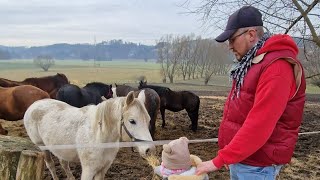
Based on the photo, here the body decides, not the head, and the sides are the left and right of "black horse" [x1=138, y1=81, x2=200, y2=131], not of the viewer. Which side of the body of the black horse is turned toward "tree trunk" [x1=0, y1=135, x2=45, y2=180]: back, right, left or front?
left

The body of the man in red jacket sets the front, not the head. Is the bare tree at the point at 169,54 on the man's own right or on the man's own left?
on the man's own right

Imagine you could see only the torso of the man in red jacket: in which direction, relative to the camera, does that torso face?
to the viewer's left

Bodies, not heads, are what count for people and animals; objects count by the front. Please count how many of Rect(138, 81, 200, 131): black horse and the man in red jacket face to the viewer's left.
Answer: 2

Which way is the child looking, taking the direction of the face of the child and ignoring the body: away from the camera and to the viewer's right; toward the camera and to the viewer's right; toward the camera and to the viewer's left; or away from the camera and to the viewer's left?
away from the camera and to the viewer's left

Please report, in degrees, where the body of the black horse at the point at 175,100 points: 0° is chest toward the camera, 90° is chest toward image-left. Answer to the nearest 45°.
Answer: approximately 90°

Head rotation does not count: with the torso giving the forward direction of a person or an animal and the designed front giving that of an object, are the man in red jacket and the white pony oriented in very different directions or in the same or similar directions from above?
very different directions

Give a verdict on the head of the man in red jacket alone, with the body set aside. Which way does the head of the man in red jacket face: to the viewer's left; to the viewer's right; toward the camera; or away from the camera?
to the viewer's left

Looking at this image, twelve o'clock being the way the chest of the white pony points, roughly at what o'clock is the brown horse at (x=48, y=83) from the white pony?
The brown horse is roughly at 7 o'clock from the white pony.

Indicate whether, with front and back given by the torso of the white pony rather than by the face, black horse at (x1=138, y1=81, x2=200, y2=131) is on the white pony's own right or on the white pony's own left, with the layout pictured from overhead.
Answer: on the white pony's own left
